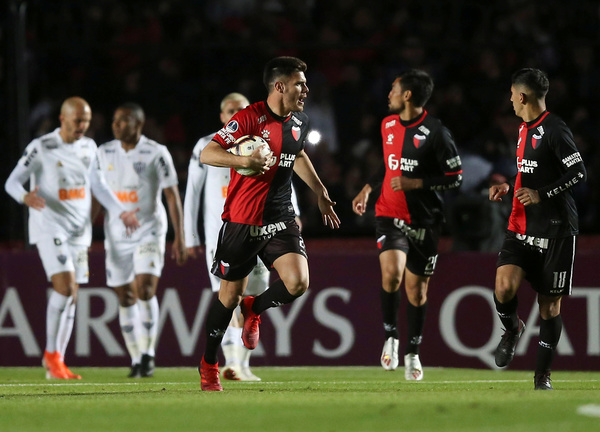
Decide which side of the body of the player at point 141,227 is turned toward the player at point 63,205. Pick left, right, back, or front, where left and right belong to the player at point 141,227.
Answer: right

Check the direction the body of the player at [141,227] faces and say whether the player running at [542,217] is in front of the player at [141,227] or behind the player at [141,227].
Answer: in front

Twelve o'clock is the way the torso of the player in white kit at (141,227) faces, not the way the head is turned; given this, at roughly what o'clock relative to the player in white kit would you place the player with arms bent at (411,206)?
The player with arms bent is roughly at 10 o'clock from the player in white kit.

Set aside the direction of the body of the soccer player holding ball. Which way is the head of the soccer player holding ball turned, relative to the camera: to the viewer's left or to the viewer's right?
to the viewer's right

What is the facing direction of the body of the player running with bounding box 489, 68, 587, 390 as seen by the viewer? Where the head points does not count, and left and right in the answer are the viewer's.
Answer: facing the viewer and to the left of the viewer

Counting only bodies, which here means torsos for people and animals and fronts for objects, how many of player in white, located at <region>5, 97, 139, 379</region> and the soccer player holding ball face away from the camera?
0

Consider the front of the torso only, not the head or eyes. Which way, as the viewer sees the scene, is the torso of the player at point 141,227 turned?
toward the camera

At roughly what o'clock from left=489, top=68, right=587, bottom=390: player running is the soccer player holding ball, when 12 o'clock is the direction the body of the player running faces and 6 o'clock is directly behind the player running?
The soccer player holding ball is roughly at 1 o'clock from the player running.

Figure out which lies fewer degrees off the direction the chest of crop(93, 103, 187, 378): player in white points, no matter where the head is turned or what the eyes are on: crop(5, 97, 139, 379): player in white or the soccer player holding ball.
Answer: the soccer player holding ball

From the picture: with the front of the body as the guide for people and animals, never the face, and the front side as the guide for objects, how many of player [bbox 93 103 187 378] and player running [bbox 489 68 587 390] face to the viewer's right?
0

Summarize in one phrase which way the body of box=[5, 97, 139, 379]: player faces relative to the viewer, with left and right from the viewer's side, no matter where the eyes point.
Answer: facing the viewer and to the right of the viewer

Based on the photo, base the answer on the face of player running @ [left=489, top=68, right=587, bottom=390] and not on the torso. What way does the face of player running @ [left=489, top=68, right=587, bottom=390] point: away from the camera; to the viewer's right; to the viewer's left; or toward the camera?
to the viewer's left

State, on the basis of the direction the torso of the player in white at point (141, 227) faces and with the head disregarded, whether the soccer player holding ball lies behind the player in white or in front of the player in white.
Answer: in front

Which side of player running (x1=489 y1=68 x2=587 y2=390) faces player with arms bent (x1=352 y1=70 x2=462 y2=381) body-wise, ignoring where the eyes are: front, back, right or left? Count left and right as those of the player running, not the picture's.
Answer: right
